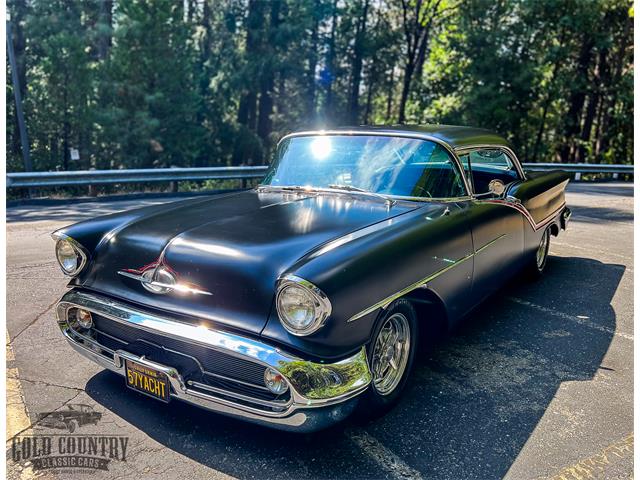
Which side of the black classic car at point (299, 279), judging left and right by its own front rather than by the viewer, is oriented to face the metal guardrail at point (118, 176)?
right

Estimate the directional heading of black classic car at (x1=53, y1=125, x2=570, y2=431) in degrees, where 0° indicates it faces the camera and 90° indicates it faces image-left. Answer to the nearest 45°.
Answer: approximately 45°
